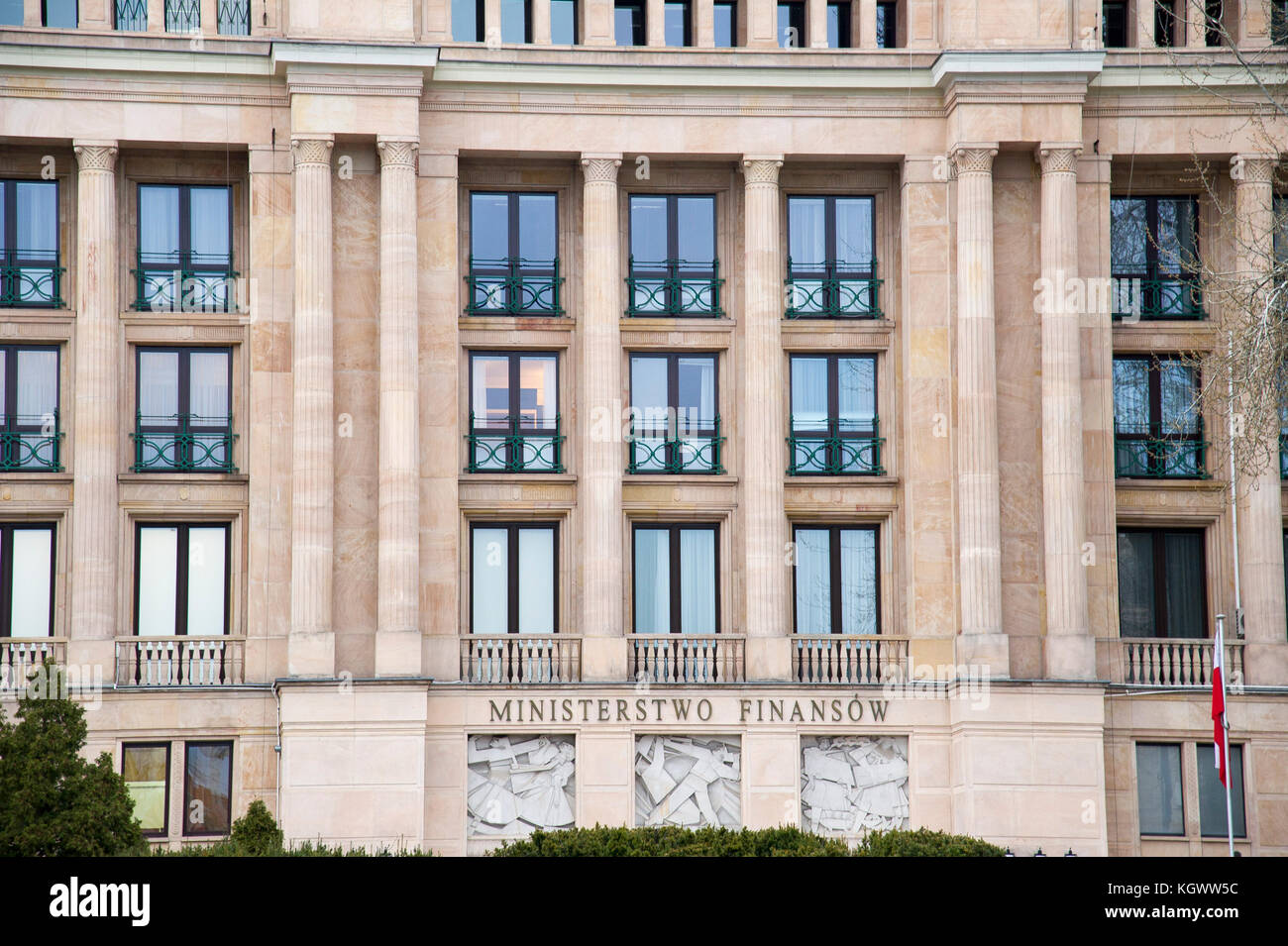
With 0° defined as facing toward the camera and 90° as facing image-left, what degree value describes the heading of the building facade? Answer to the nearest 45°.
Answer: approximately 0°
